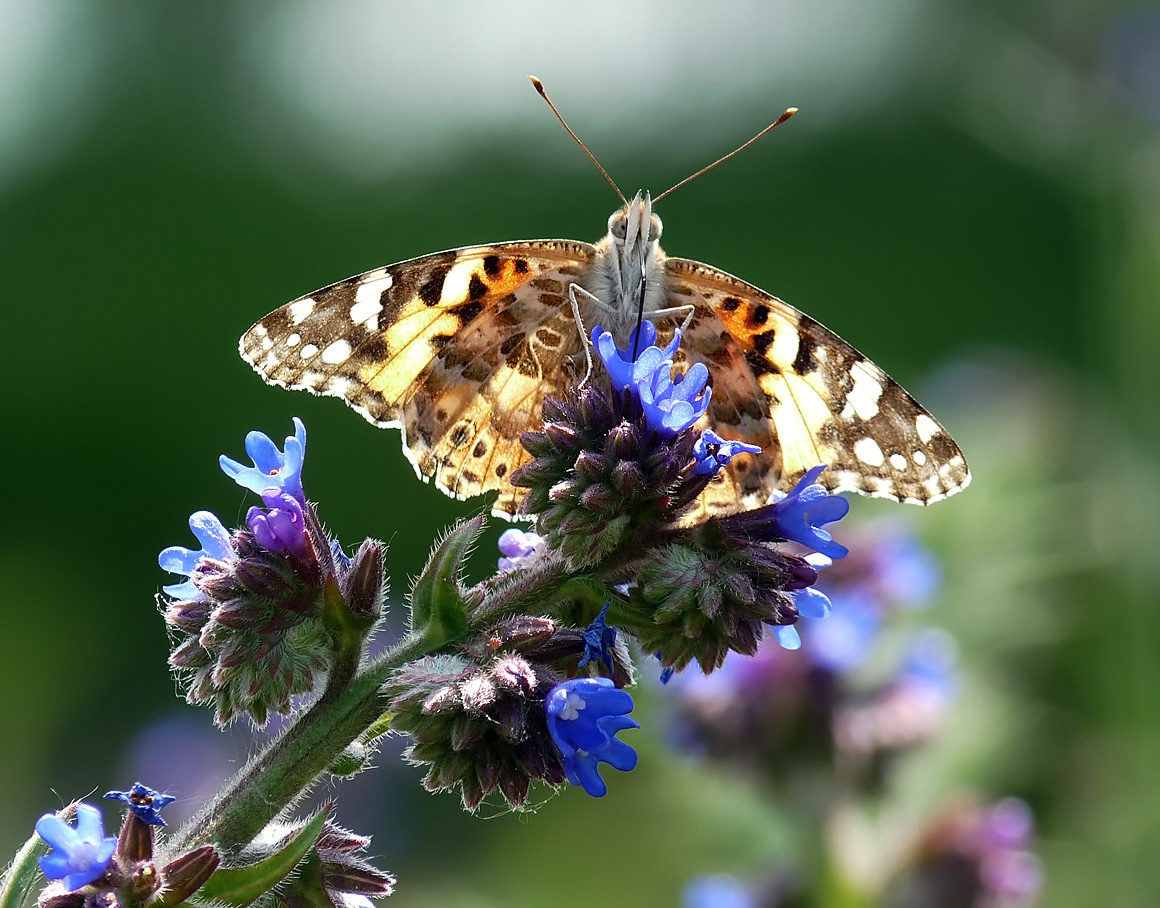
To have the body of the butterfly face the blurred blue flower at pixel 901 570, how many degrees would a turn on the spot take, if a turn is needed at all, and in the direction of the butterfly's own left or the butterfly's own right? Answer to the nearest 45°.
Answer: approximately 135° to the butterfly's own left

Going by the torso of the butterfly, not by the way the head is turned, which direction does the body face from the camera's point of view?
toward the camera

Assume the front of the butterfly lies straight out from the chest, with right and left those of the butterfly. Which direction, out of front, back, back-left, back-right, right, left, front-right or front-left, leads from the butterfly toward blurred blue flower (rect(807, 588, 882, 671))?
back-left

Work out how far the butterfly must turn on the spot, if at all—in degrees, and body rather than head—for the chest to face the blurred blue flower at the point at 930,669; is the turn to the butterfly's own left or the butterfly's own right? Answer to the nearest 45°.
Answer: approximately 135° to the butterfly's own left
